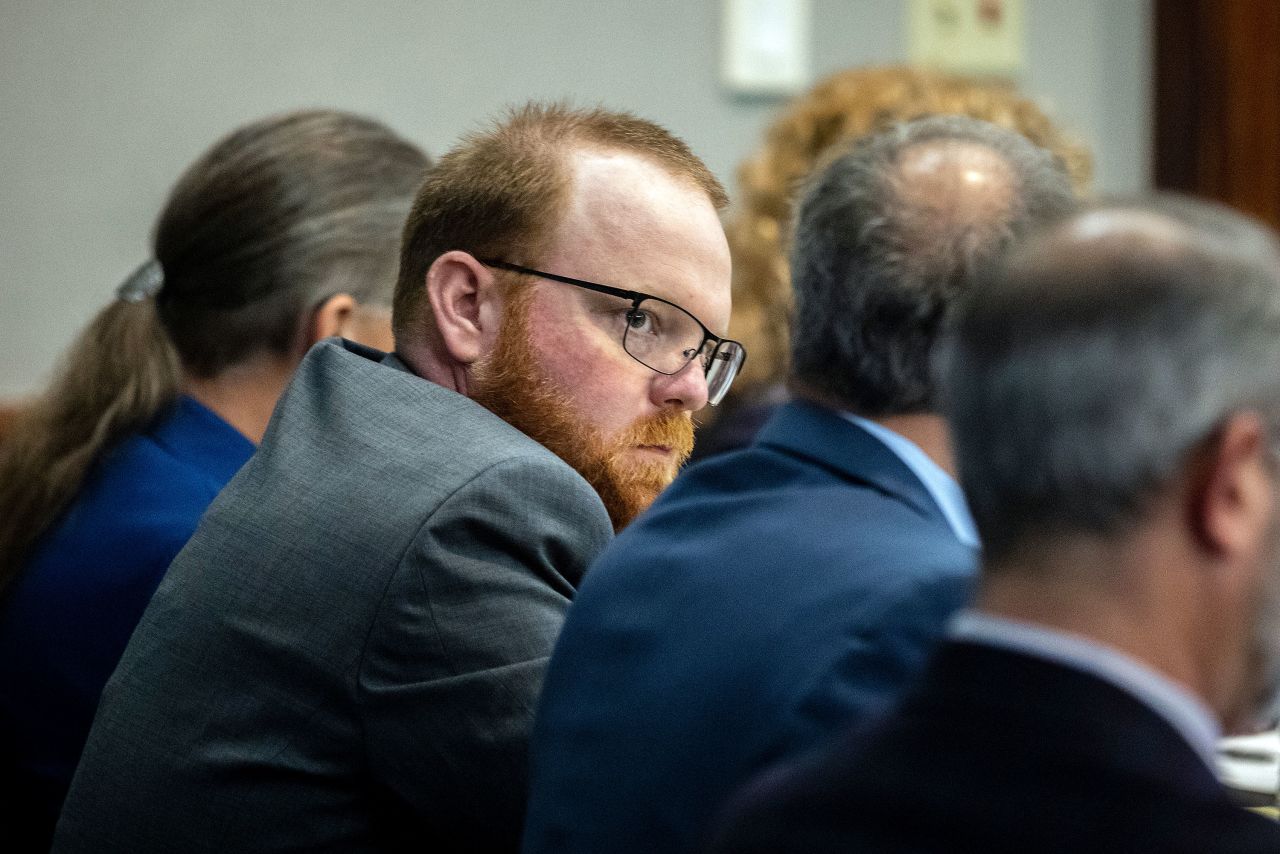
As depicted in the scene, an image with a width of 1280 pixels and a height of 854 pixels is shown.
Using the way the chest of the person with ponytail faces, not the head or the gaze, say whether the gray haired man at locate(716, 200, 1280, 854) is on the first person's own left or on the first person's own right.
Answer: on the first person's own right

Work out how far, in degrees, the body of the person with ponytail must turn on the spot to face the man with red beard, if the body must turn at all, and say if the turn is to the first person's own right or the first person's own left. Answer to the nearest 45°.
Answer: approximately 135° to the first person's own right

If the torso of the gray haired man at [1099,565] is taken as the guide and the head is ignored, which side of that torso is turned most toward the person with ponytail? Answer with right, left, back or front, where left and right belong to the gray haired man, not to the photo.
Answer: left

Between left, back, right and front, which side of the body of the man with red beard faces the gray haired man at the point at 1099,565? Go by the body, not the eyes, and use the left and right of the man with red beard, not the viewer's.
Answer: right

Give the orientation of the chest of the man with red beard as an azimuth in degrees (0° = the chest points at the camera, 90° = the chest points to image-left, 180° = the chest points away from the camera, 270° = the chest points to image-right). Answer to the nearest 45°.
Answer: approximately 225°

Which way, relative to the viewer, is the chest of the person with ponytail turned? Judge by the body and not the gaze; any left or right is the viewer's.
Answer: facing away from the viewer and to the right of the viewer

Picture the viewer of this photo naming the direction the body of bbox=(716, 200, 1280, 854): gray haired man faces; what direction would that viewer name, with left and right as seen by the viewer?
facing away from the viewer and to the right of the viewer

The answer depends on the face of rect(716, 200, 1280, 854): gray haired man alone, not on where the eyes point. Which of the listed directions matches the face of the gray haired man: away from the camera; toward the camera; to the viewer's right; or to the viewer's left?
away from the camera
